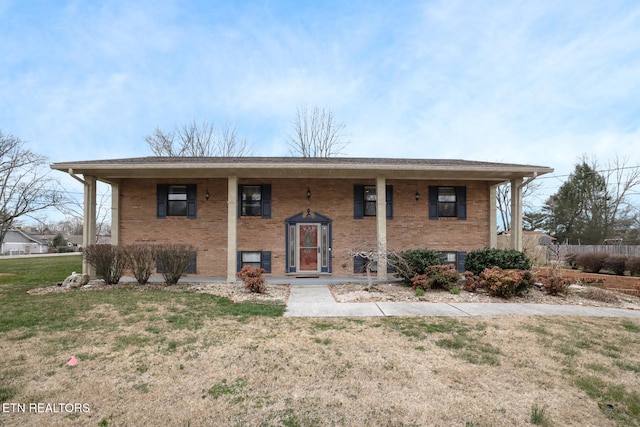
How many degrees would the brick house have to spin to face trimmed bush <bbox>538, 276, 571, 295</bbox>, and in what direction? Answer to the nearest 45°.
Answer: approximately 45° to its left

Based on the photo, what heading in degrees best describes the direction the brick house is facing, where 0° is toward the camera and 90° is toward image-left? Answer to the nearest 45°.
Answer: approximately 0°

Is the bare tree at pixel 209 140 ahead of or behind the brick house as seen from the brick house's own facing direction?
behind

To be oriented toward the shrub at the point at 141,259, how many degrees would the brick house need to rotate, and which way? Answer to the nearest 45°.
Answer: approximately 45° to its right

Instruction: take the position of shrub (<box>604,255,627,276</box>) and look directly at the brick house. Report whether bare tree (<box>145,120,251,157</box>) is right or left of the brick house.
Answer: right

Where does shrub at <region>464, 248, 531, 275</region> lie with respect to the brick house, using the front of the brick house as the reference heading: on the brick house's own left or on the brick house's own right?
on the brick house's own left

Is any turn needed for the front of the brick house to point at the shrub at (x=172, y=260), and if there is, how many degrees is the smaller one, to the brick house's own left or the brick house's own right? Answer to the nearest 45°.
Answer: approximately 45° to the brick house's own right

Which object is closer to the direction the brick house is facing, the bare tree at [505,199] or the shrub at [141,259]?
the shrub

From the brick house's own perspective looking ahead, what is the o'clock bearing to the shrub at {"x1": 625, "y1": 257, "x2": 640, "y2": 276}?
The shrub is roughly at 9 o'clock from the brick house.

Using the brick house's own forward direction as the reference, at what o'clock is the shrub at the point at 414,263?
The shrub is roughly at 10 o'clock from the brick house.
